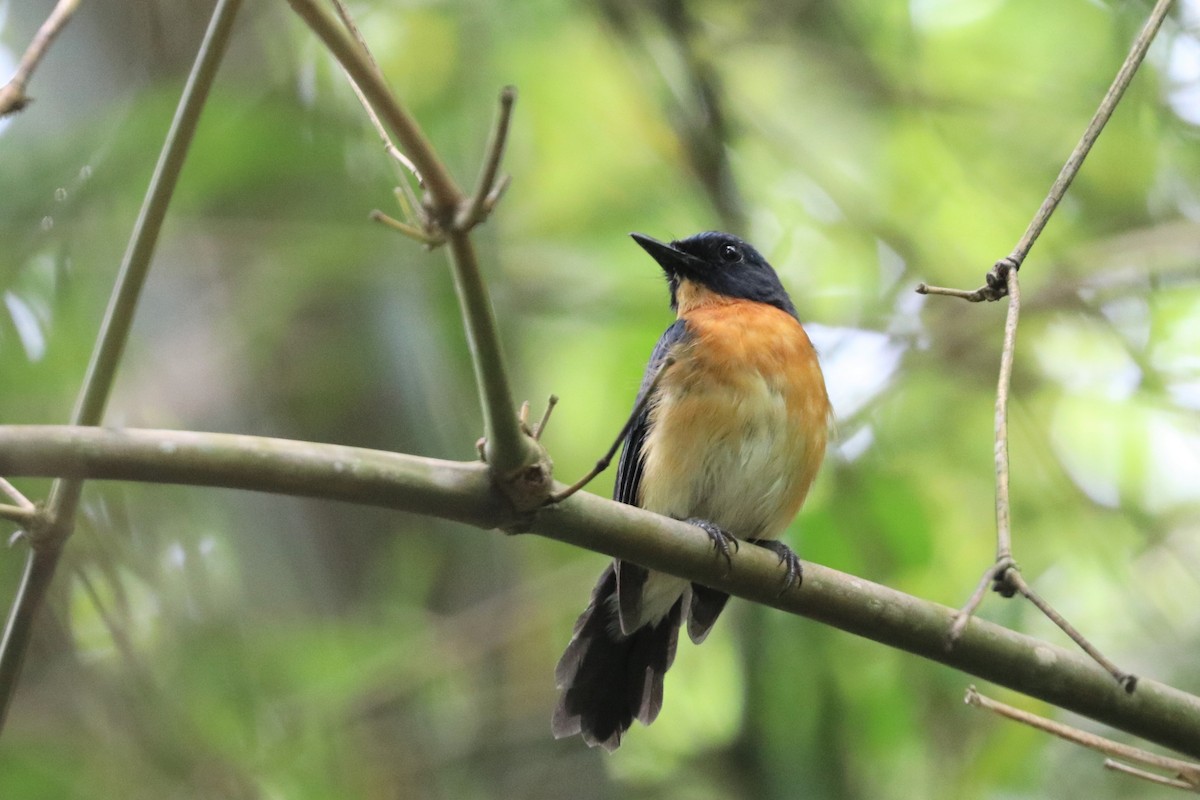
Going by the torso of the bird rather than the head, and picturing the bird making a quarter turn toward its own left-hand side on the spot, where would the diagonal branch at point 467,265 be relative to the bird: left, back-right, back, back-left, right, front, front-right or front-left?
back-right

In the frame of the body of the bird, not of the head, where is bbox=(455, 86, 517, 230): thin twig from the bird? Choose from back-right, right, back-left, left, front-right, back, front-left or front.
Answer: front-right

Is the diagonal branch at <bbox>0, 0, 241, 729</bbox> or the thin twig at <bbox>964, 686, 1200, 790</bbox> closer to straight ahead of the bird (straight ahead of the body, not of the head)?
the thin twig

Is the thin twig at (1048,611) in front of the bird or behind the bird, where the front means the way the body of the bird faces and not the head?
in front

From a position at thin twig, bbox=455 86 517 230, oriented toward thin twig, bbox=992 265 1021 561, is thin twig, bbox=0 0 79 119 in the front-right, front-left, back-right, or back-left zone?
back-left

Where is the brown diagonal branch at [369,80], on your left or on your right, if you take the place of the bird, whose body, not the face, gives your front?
on your right

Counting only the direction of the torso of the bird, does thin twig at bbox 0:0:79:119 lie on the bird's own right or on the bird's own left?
on the bird's own right

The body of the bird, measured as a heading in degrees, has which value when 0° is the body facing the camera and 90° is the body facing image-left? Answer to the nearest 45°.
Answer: approximately 315°

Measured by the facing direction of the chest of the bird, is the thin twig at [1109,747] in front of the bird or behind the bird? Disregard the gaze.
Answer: in front
